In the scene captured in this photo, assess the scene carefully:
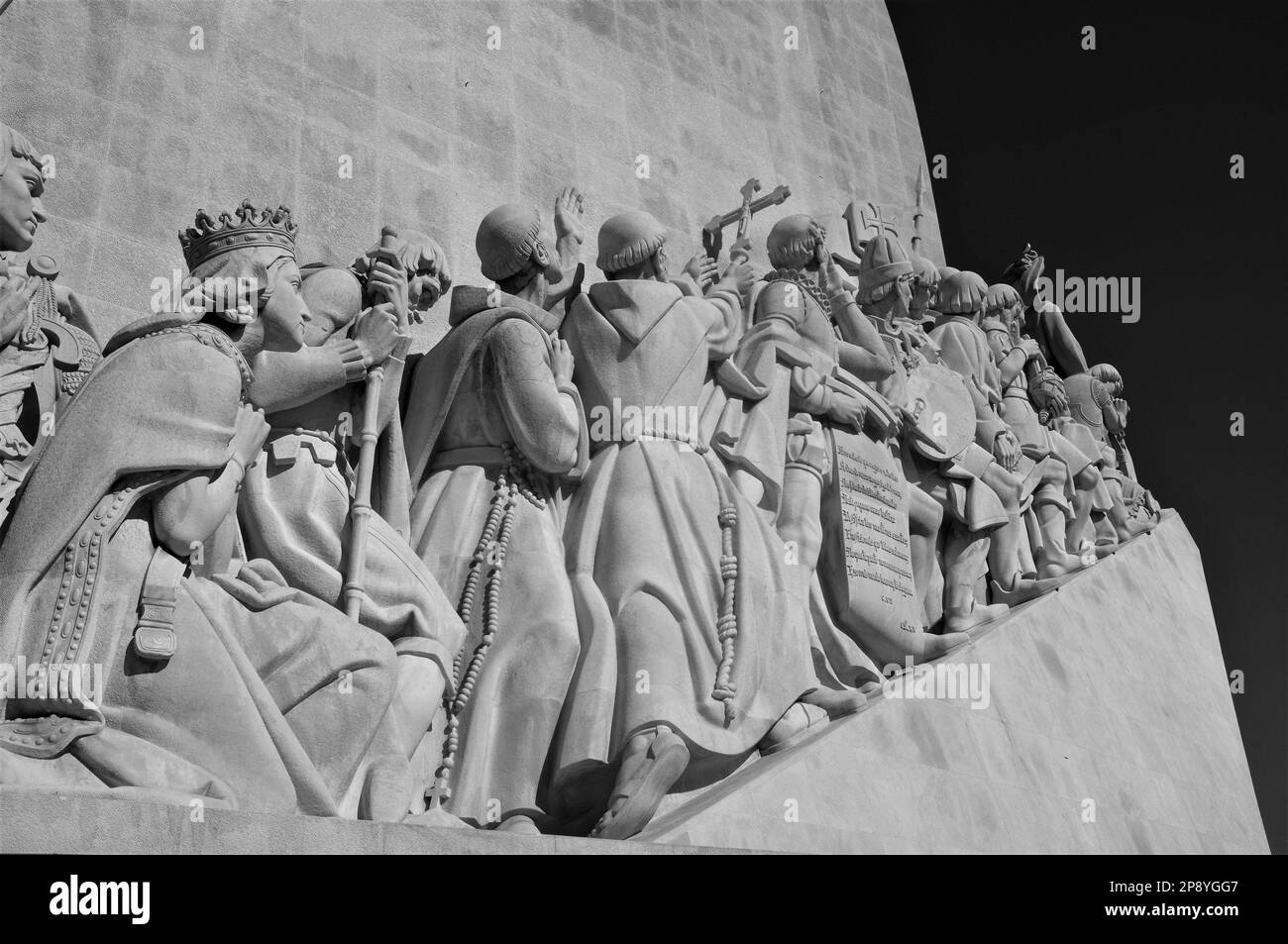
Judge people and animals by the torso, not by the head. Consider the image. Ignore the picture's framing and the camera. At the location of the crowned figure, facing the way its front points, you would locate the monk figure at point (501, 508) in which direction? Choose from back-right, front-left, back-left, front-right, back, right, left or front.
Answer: front-left

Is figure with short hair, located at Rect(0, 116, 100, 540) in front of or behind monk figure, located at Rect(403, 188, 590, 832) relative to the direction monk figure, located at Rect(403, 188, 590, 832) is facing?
behind

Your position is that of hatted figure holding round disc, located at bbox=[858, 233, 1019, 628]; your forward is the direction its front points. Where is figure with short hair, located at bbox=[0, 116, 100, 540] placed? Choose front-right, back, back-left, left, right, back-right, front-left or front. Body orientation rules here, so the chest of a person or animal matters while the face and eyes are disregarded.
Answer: back-right

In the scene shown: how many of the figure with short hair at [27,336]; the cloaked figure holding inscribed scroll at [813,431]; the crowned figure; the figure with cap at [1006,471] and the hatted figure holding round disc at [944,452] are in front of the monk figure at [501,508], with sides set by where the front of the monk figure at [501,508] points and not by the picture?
3

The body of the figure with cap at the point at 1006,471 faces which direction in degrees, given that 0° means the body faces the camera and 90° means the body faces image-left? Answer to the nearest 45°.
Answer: approximately 270°

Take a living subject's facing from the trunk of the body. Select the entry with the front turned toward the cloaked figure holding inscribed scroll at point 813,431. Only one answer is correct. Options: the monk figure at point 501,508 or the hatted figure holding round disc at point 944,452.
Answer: the monk figure

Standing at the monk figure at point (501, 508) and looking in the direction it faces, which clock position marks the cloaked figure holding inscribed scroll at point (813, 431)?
The cloaked figure holding inscribed scroll is roughly at 12 o'clock from the monk figure.

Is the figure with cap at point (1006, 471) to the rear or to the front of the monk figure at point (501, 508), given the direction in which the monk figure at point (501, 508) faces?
to the front

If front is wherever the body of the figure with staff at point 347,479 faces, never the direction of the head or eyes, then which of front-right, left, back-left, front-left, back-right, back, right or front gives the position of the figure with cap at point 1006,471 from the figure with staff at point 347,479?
front-left

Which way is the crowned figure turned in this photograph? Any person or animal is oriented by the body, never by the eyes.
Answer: to the viewer's right

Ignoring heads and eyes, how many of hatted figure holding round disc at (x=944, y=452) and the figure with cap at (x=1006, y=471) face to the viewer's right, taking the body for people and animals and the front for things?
2

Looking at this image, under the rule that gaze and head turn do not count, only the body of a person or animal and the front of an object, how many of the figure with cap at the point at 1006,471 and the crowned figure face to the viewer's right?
2

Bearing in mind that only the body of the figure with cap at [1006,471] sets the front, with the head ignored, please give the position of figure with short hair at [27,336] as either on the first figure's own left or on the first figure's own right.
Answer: on the first figure's own right

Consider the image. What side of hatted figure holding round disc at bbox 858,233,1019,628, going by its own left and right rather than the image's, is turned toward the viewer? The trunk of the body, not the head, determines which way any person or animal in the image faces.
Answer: right

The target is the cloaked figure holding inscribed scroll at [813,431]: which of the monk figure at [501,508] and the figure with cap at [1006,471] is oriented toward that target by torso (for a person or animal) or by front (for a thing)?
the monk figure
